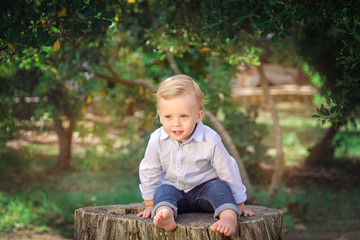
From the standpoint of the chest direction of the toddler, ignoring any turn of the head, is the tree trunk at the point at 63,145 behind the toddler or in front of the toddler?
behind

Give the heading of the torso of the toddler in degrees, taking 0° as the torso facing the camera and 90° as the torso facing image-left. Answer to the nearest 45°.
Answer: approximately 0°

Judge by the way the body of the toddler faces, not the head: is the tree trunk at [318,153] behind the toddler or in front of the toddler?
behind
